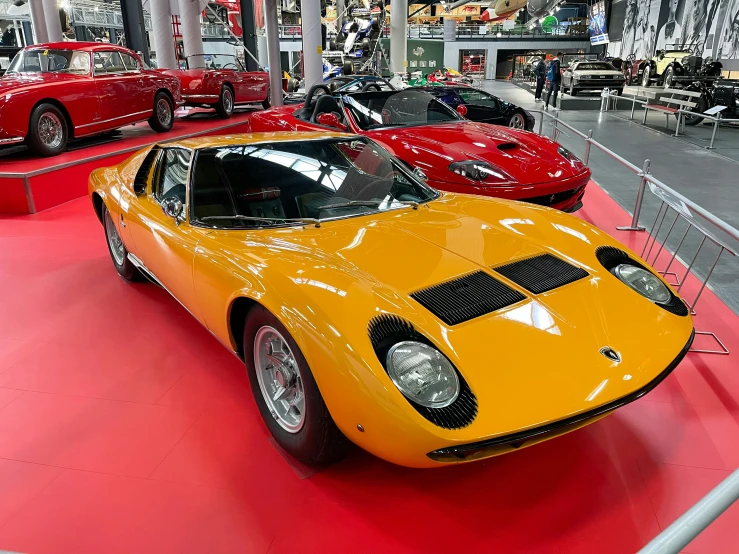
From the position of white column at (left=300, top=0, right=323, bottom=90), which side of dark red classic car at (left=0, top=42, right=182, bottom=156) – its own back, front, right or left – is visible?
back

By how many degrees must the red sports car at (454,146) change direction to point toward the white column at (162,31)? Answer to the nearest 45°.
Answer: approximately 180°

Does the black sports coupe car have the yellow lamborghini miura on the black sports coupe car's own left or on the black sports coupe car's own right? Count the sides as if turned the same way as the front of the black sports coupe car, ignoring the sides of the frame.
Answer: on the black sports coupe car's own right

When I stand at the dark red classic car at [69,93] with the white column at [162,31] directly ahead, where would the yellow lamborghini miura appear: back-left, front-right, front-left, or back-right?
back-right

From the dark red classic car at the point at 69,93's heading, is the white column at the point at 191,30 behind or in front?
behind

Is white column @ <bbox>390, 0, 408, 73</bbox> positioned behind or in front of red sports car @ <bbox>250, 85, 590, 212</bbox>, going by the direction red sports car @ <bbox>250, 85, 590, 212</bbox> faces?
behind

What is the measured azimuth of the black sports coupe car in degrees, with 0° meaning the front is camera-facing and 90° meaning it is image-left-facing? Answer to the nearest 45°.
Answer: approximately 315°

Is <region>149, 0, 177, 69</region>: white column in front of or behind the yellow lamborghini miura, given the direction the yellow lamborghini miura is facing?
behind

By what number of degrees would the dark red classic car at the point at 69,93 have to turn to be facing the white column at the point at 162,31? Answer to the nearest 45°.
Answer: approximately 135° to its right

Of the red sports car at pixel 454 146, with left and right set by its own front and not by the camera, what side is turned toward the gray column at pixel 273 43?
back

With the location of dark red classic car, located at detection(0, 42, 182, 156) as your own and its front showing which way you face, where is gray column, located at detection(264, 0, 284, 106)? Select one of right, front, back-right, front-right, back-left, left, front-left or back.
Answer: back
